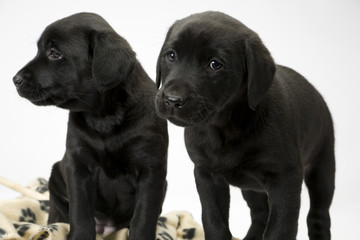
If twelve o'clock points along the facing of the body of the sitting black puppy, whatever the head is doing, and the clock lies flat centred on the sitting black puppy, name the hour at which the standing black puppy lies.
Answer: The standing black puppy is roughly at 10 o'clock from the sitting black puppy.

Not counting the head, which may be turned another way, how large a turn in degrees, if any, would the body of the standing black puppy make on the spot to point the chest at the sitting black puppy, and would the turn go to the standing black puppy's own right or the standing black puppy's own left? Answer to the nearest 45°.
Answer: approximately 45° to the standing black puppy's own right

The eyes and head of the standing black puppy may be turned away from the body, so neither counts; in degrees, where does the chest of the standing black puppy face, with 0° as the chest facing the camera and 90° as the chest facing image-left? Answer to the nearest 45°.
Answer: approximately 45°

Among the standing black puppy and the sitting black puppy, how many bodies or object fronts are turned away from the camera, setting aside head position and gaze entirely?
0
